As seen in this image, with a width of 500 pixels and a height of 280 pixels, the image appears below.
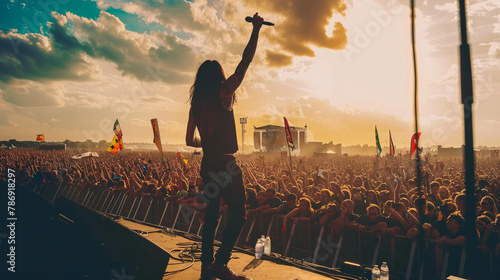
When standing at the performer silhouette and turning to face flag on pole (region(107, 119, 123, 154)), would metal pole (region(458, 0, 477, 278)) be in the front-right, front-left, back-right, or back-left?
back-right

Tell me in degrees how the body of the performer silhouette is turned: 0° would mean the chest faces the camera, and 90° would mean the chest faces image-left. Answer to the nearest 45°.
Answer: approximately 225°

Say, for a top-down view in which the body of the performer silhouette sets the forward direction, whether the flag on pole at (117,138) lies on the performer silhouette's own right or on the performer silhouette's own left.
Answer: on the performer silhouette's own left

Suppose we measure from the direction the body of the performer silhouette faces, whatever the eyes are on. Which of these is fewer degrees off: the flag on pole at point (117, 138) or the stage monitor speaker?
the flag on pole

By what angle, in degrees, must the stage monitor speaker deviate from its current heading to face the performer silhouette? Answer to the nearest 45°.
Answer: approximately 45° to its left
